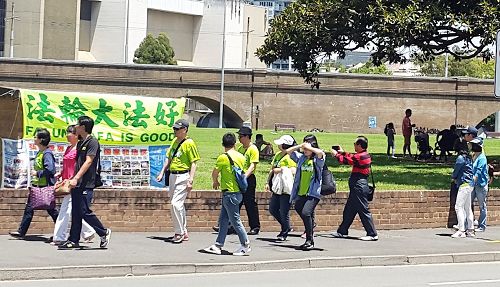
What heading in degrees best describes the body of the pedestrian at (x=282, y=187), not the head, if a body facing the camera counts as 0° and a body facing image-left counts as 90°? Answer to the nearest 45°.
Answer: approximately 45°

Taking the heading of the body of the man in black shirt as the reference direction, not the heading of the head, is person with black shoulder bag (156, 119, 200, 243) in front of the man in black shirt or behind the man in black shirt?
behind

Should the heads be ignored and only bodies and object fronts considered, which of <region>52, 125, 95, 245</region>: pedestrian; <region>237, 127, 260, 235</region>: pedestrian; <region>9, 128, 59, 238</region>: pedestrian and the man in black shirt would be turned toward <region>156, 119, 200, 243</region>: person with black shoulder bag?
<region>237, 127, 260, 235</region>: pedestrian

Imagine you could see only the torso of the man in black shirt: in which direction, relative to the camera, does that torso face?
to the viewer's left

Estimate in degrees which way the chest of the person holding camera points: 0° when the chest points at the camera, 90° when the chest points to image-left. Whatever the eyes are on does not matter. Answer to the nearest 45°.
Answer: approximately 90°

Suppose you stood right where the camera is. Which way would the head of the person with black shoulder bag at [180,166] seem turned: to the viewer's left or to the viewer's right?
to the viewer's left

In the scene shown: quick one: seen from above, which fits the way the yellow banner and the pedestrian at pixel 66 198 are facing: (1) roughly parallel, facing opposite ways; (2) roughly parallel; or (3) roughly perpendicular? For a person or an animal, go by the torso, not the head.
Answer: roughly perpendicular

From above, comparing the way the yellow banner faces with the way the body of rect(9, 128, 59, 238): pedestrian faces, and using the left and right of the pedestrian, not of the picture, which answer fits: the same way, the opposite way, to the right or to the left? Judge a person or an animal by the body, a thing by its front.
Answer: to the left

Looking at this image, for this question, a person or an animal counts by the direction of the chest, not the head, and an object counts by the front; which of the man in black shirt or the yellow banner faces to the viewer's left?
the man in black shirt

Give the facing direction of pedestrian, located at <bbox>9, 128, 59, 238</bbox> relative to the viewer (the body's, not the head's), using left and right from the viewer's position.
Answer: facing to the left of the viewer

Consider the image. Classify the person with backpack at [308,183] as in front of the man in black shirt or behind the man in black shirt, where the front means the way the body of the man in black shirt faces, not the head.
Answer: behind

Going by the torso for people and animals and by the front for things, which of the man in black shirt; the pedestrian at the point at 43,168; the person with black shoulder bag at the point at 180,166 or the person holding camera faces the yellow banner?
the person holding camera
